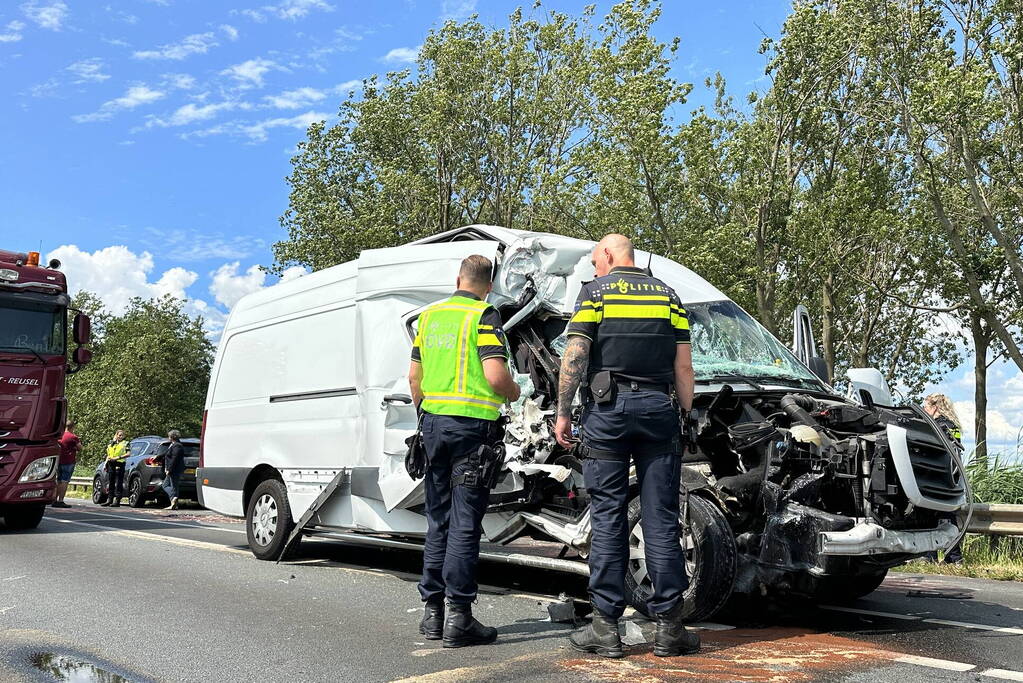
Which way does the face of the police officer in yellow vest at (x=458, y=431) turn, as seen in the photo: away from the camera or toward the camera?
away from the camera

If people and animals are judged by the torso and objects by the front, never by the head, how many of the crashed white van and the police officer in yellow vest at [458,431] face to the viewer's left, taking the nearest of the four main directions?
0

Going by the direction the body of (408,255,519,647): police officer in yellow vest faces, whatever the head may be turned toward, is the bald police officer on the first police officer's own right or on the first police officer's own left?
on the first police officer's own right

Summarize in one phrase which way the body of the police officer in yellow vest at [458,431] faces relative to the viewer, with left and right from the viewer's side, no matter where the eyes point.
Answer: facing away from the viewer and to the right of the viewer

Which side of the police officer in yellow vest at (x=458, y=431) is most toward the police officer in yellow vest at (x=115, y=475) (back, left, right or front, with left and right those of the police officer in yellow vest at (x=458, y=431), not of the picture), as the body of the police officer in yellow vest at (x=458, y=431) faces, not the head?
left

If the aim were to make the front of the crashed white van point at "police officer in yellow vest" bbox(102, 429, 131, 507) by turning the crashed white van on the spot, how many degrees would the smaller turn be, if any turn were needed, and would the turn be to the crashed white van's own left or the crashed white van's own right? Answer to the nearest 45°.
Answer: approximately 180°

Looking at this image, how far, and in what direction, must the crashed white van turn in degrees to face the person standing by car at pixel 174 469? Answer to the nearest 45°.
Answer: approximately 180°

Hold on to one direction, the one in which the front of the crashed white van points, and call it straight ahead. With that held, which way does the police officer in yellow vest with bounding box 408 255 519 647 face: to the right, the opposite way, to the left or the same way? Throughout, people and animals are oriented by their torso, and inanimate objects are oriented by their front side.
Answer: to the left
